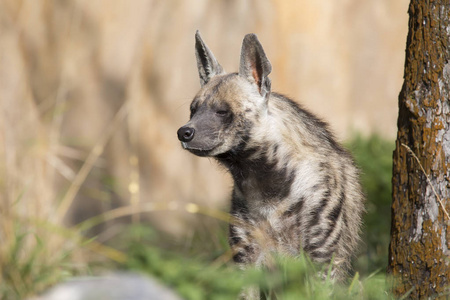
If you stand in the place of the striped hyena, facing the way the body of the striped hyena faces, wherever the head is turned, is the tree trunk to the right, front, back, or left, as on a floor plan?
left

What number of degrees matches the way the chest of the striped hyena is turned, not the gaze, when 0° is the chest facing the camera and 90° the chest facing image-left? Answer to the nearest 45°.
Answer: approximately 45°
